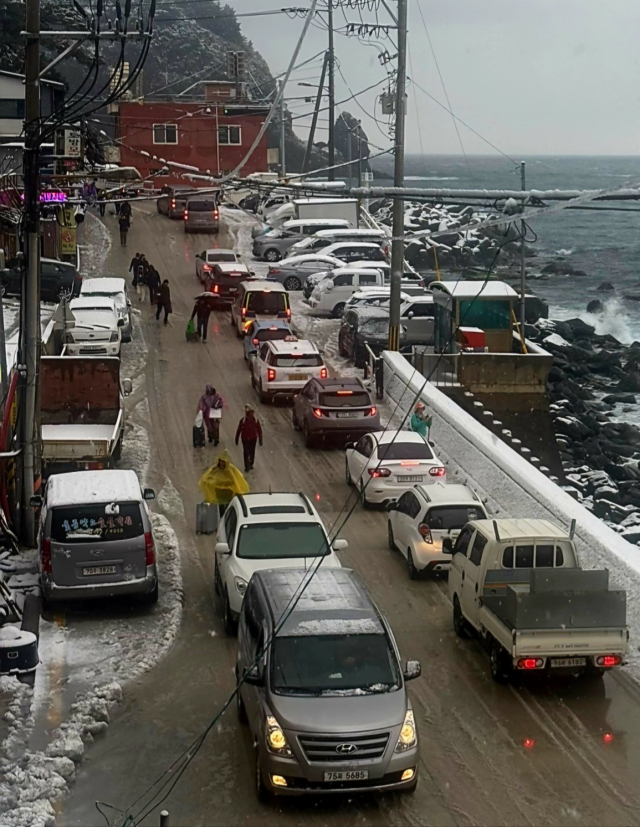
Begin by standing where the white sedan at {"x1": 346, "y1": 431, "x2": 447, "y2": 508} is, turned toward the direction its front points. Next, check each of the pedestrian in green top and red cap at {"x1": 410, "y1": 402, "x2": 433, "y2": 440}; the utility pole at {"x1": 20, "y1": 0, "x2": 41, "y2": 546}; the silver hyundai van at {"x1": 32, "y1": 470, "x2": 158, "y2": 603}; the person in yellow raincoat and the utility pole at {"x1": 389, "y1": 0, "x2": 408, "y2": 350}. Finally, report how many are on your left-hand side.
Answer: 3

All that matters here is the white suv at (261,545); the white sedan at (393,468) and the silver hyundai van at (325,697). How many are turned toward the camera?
2

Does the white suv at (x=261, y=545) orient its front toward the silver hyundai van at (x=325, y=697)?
yes

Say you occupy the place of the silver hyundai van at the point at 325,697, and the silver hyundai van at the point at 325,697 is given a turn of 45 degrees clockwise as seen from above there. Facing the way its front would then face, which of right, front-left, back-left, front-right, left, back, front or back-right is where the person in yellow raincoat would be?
back-right

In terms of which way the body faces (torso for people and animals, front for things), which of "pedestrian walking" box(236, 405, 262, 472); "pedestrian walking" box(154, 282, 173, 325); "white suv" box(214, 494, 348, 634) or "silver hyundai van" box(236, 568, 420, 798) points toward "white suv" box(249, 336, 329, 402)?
"pedestrian walking" box(236, 405, 262, 472)

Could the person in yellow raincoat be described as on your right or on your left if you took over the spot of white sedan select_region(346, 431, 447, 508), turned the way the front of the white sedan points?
on your left

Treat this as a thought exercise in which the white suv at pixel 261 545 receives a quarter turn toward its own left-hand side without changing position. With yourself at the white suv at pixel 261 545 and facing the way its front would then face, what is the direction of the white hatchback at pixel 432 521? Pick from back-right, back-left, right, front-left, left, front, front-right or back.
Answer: front-left

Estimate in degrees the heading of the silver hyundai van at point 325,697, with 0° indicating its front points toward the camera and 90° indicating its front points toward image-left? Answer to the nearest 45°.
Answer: approximately 0°

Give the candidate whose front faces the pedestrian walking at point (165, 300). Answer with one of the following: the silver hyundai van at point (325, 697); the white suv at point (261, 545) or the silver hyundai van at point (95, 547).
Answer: the silver hyundai van at point (95, 547)

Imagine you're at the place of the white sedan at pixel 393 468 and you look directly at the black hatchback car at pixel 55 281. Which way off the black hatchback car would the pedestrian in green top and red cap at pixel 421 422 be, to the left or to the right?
right

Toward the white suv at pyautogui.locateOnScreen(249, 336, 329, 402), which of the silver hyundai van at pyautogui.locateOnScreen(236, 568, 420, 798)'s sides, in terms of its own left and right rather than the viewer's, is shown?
back

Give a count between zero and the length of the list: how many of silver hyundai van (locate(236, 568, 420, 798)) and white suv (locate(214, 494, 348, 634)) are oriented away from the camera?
0

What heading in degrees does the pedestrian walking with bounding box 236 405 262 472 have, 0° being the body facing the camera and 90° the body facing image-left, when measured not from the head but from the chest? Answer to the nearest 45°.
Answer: approximately 0°

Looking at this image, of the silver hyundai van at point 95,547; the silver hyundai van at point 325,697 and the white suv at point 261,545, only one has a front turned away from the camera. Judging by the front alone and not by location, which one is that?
the silver hyundai van at point 95,547

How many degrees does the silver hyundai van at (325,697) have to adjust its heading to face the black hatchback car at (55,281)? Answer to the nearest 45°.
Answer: approximately 180°

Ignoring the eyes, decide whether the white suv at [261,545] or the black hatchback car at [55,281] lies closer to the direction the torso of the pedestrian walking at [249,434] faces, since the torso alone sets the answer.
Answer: the white suv

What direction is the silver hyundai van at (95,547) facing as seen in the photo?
away from the camera

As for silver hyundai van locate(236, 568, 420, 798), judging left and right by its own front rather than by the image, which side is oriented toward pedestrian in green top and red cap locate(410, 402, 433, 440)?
back
